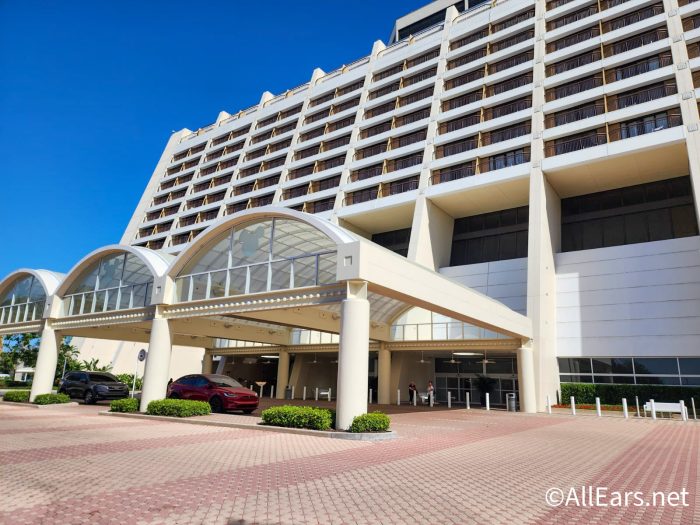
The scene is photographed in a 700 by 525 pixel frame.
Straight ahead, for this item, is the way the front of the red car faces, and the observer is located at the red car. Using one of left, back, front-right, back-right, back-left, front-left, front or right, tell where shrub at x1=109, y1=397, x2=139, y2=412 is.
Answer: back-right

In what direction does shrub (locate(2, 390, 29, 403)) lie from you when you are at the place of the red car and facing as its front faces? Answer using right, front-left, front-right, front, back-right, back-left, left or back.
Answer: back

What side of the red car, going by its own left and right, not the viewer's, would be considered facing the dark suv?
back

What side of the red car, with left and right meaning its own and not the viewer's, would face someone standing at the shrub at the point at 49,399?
back

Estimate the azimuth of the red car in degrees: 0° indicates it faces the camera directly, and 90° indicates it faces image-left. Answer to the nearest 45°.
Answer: approximately 315°

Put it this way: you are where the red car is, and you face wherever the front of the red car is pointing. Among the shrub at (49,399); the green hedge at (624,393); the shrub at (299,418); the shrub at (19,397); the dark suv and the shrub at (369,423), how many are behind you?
3
